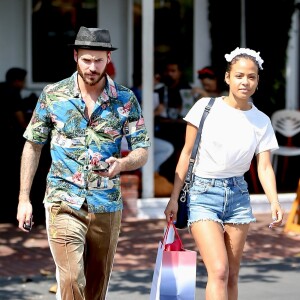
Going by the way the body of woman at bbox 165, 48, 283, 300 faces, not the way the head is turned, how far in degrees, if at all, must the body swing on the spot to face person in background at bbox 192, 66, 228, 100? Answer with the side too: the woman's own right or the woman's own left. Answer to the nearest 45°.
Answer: approximately 180°

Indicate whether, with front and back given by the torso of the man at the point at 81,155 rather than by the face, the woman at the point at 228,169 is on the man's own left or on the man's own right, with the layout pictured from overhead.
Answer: on the man's own left

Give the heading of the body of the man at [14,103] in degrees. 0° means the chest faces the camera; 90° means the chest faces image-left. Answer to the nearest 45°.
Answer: approximately 270°

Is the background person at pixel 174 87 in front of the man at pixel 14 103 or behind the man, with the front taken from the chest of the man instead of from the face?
in front

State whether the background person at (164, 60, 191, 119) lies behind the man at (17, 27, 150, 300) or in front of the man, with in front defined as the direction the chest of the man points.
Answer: behind

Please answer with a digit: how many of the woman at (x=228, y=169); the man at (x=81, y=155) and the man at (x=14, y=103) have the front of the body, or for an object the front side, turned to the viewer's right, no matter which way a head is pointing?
1

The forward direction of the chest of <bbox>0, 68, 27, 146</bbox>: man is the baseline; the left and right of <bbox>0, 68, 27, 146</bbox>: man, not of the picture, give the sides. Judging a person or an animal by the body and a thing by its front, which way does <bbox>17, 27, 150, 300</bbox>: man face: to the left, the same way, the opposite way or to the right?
to the right
